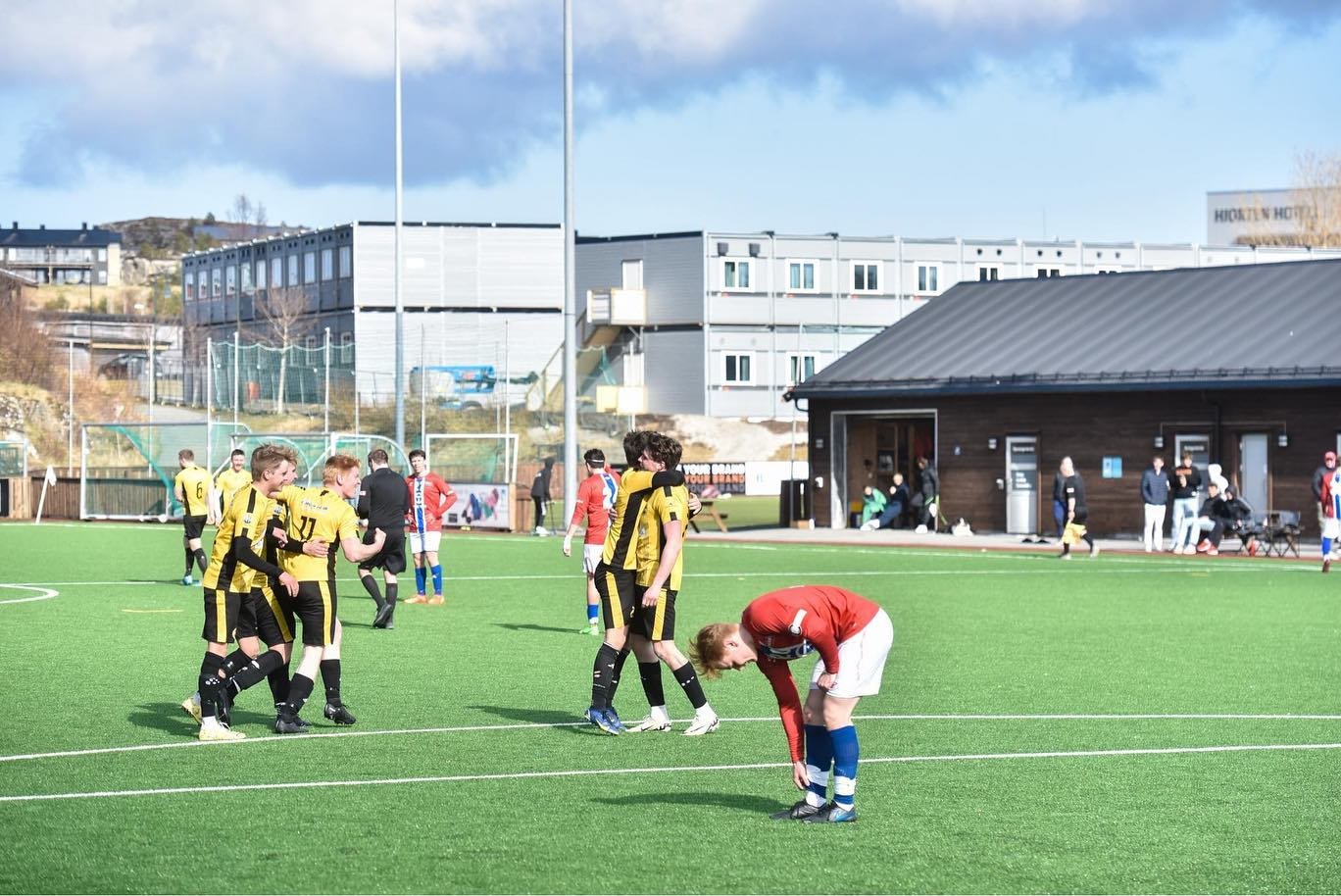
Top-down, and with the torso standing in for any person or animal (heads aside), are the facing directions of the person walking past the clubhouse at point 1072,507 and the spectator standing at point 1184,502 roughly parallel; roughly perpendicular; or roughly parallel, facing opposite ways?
roughly perpendicular

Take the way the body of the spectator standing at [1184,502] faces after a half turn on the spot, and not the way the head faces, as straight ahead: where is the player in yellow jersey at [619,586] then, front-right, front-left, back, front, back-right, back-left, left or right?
back

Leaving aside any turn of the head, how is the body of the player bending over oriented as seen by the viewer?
to the viewer's left

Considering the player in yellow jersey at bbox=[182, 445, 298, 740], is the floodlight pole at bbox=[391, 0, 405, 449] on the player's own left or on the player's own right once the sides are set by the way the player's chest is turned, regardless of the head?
on the player's own left

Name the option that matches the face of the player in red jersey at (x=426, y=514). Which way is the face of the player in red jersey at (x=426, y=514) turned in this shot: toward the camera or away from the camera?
toward the camera

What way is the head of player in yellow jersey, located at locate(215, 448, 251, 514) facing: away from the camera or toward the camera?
toward the camera

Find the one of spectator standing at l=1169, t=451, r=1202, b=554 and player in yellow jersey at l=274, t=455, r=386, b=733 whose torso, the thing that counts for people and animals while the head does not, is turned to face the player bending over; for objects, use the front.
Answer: the spectator standing

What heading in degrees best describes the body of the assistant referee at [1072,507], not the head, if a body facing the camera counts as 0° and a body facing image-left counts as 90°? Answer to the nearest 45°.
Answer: approximately 90°

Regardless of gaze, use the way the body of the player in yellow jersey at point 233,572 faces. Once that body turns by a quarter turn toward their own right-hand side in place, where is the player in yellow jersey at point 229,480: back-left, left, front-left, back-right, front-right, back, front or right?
back

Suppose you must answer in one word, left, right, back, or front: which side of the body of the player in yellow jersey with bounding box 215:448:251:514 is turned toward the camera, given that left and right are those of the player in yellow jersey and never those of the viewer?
front

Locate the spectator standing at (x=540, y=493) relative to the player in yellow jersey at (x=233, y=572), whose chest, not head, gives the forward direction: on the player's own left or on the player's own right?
on the player's own left

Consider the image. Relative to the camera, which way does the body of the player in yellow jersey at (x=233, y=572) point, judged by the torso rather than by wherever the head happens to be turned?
to the viewer's right
